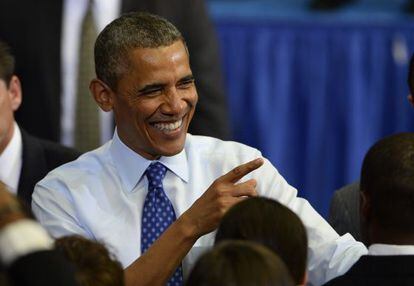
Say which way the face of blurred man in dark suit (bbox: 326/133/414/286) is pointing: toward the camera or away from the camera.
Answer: away from the camera

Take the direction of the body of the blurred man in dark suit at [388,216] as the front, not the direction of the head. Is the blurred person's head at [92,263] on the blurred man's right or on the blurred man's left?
on the blurred man's left

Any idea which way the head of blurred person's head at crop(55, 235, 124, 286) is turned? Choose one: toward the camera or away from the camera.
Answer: away from the camera

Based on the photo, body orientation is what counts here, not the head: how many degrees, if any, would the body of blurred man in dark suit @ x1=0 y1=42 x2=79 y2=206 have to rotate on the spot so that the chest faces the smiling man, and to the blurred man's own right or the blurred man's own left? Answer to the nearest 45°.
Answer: approximately 90° to the blurred man's own left

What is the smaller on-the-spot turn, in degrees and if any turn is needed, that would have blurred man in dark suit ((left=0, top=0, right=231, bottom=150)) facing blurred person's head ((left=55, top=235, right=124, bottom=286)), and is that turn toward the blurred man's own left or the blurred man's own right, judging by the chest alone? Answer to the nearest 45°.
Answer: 0° — they already face them

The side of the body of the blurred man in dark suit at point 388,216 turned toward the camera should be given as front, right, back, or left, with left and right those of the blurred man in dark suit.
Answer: back

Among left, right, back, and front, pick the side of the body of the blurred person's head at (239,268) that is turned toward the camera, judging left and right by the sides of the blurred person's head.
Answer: back
